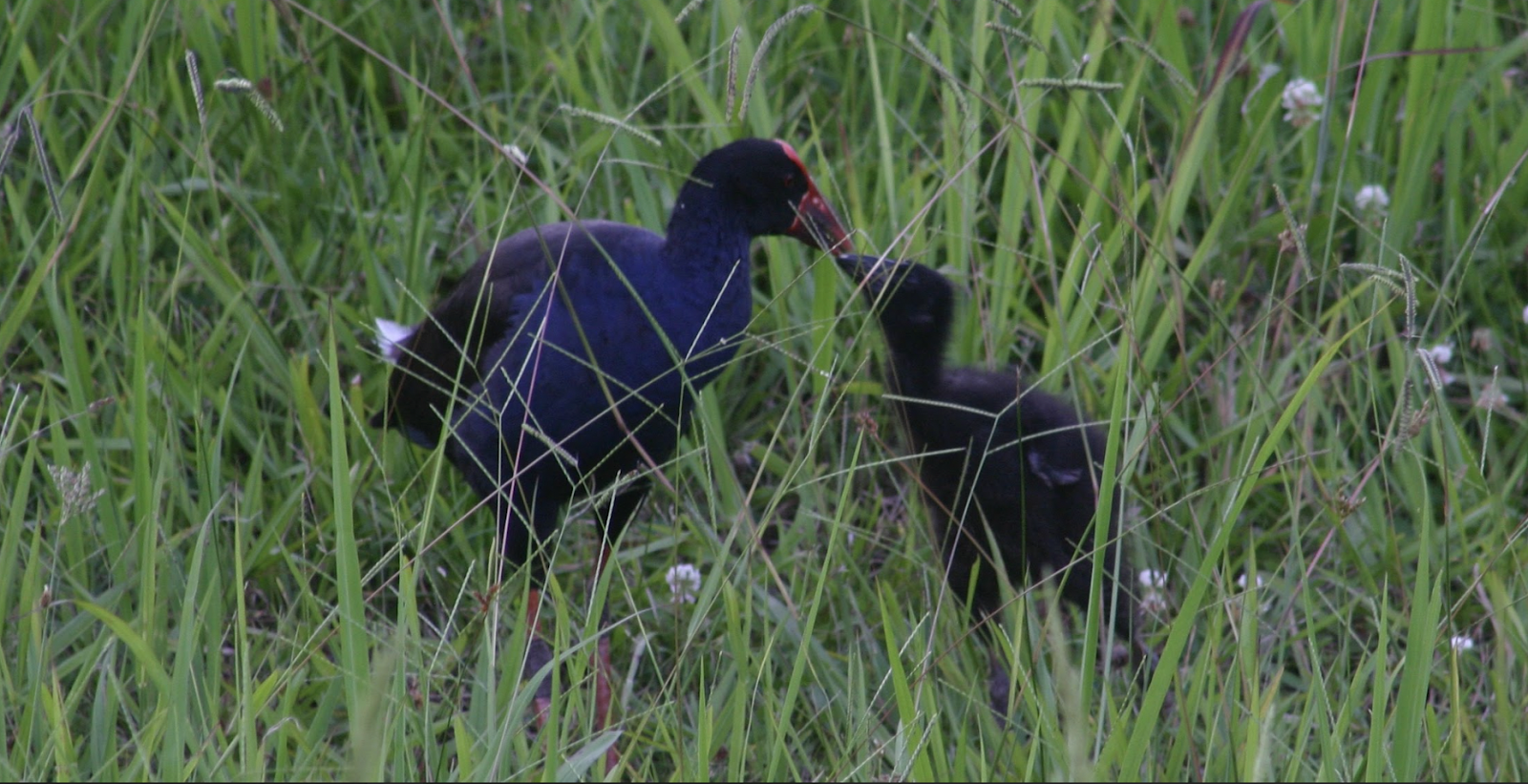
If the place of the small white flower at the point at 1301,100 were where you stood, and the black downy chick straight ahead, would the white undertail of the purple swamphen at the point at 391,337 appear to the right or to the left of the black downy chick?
right

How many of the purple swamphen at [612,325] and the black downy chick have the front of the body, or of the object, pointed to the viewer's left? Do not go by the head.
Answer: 1

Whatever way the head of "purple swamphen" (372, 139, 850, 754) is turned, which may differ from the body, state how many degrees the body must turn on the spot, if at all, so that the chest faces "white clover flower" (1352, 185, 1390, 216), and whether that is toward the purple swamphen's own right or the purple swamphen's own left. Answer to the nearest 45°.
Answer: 0° — it already faces it

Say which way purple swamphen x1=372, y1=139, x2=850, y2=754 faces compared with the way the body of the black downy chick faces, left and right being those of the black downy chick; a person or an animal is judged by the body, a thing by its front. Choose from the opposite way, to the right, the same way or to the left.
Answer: the opposite way

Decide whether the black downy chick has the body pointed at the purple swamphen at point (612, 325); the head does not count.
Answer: yes

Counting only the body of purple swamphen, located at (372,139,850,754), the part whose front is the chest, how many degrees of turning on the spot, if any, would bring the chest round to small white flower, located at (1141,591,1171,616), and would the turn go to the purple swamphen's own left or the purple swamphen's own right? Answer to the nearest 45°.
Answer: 0° — it already faces it

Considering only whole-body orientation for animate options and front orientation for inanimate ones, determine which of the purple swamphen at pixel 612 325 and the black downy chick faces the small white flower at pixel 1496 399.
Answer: the purple swamphen

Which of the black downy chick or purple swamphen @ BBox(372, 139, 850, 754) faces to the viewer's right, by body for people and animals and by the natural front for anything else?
the purple swamphen

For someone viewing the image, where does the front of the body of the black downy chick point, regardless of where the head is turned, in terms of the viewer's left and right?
facing to the left of the viewer

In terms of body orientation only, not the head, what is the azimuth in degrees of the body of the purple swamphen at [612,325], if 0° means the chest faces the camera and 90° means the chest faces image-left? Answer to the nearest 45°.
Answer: approximately 270°
